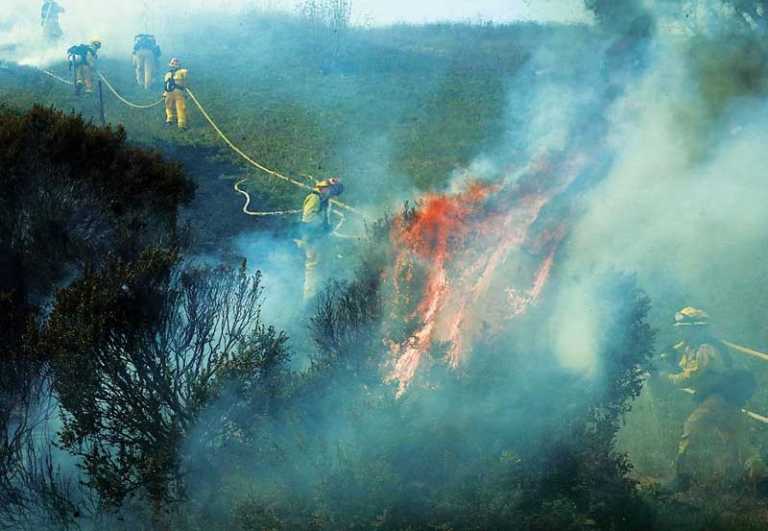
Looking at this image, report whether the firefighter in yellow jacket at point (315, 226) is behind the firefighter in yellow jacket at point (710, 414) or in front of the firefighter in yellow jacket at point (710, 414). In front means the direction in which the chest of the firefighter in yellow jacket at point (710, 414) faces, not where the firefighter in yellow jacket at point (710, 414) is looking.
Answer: in front

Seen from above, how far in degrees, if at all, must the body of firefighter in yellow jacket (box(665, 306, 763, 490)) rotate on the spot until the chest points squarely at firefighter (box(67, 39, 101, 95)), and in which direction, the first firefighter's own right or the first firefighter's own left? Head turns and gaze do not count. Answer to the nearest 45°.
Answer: approximately 45° to the first firefighter's own right

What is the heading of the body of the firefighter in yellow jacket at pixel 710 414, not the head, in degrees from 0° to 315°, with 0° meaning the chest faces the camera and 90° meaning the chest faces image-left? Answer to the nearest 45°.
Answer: approximately 90°

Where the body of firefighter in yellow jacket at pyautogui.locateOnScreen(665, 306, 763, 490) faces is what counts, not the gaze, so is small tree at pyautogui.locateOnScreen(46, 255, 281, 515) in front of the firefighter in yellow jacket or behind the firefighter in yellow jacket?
in front

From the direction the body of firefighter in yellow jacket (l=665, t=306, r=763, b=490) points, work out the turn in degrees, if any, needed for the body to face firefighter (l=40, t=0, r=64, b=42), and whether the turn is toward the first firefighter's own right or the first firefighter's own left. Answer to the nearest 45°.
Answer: approximately 45° to the first firefighter's own right

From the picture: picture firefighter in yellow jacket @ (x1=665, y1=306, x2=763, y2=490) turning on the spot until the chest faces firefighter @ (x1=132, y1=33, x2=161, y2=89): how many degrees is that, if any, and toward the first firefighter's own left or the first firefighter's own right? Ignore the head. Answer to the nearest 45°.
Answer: approximately 45° to the first firefighter's own right

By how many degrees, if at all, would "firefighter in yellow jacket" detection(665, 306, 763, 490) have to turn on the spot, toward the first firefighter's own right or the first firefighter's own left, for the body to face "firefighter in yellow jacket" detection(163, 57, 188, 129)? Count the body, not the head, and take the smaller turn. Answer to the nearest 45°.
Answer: approximately 45° to the first firefighter's own right
